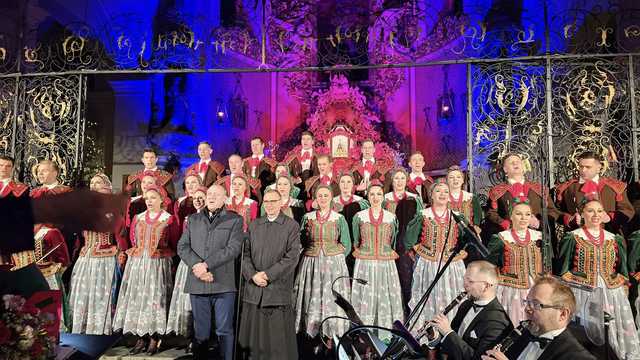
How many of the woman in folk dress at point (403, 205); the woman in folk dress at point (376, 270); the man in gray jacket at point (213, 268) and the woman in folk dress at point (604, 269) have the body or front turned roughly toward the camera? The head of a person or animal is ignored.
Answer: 4

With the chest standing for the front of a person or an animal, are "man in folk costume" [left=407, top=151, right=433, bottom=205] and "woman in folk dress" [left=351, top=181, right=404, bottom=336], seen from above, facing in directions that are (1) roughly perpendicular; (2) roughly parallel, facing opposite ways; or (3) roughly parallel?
roughly parallel

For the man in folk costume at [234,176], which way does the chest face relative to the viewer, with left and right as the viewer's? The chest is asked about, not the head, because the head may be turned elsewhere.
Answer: facing the viewer

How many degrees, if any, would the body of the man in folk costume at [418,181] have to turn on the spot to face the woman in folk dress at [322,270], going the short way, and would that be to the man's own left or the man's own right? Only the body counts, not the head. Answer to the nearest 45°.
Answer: approximately 45° to the man's own right

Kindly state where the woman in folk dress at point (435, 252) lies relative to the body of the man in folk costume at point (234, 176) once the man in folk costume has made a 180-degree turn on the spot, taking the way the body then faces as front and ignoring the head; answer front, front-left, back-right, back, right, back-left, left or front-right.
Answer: back-right

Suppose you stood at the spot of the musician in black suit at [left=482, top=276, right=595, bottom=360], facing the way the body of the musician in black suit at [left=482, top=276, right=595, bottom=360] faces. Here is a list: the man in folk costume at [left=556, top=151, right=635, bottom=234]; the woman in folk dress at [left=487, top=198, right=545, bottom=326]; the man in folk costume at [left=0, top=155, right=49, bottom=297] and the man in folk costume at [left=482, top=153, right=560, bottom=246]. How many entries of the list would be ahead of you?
1

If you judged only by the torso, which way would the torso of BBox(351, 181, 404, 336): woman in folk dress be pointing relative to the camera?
toward the camera

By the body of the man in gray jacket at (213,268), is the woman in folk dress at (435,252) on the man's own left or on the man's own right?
on the man's own left

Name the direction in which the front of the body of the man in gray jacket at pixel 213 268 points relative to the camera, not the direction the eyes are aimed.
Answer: toward the camera

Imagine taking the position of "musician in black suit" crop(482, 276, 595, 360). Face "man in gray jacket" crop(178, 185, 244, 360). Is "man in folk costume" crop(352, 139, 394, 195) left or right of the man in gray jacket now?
right

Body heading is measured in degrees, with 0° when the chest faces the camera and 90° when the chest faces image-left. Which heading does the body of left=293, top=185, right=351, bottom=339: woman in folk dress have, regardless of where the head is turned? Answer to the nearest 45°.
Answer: approximately 0°

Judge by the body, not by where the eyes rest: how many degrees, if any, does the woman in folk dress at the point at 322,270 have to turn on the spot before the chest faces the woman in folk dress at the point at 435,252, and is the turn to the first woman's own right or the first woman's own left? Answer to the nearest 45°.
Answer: approximately 90° to the first woman's own left
